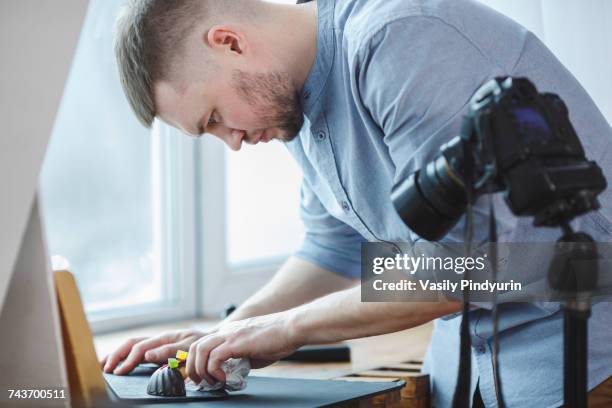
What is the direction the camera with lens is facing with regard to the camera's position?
facing away from the viewer and to the left of the viewer

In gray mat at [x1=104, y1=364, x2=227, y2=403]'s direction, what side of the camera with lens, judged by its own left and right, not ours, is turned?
front

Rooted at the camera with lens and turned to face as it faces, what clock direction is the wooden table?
The wooden table is roughly at 1 o'clock from the camera with lens.

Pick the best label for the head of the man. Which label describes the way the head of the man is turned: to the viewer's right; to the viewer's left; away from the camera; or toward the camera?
to the viewer's left
